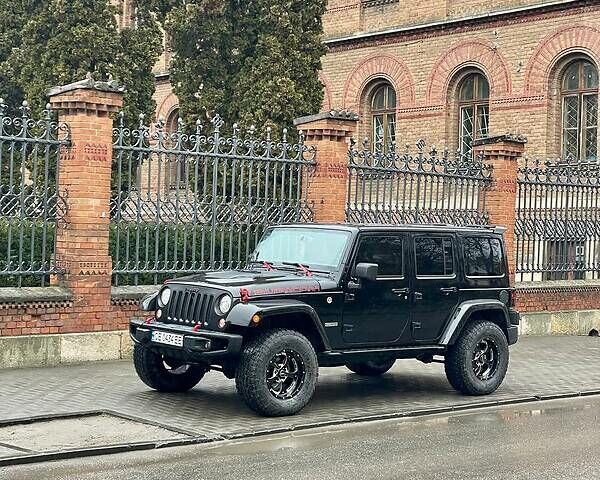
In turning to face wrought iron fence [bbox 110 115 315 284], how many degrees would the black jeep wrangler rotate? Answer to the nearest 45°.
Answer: approximately 90° to its right

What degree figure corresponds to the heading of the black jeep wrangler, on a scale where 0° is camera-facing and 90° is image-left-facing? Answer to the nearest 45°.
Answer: approximately 45°

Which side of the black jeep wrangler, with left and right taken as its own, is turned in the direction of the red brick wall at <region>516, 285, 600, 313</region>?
back

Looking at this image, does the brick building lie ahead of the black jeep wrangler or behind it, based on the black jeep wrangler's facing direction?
behind

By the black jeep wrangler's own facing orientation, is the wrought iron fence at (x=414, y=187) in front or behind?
behind

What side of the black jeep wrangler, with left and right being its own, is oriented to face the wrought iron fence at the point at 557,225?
back

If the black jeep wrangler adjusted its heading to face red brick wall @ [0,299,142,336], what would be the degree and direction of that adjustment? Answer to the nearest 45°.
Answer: approximately 90° to its right
